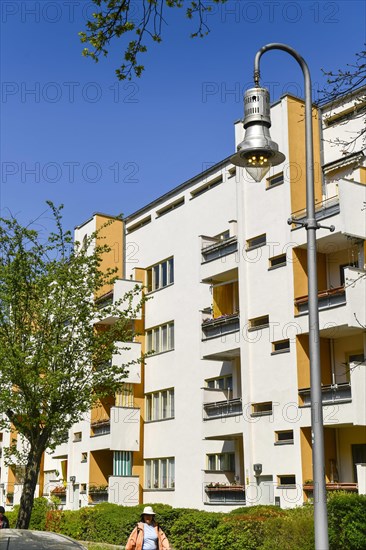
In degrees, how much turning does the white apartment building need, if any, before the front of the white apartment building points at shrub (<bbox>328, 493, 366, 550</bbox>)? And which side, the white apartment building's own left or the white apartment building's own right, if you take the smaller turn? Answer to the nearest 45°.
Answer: approximately 45° to the white apartment building's own left

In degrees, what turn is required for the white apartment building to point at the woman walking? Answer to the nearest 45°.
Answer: approximately 45° to its left

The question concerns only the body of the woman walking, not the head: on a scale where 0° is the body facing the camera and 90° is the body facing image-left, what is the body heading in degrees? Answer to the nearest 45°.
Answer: approximately 0°

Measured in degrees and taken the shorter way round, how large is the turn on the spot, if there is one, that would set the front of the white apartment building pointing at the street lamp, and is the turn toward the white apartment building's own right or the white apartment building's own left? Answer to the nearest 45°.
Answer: approximately 45° to the white apartment building's own left

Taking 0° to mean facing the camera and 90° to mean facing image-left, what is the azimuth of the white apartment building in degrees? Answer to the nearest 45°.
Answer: approximately 45°

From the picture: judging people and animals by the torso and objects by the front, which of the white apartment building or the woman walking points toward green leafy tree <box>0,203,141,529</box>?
the white apartment building

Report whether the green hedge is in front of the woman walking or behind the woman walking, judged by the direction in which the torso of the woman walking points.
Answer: behind
